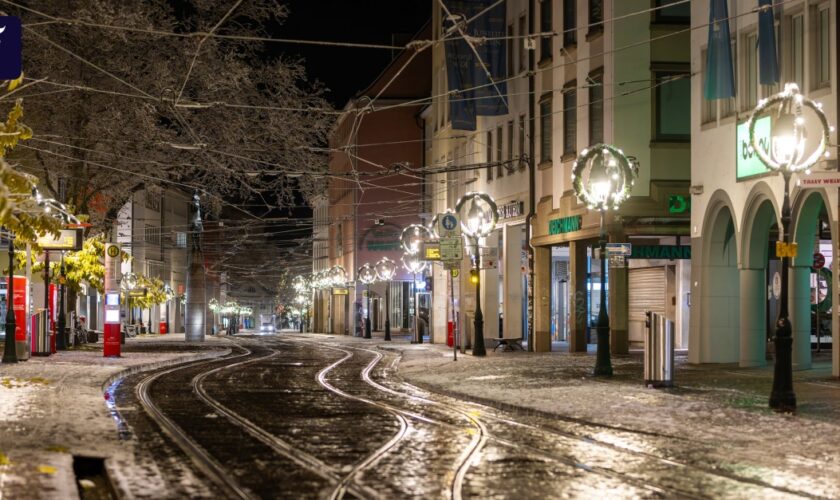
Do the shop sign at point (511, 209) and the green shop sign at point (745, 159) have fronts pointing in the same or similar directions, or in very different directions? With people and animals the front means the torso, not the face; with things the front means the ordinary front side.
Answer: same or similar directions

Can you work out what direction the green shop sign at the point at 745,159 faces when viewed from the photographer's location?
facing the viewer and to the left of the viewer

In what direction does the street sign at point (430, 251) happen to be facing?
toward the camera

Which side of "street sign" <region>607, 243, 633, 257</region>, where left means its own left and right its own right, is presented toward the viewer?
front

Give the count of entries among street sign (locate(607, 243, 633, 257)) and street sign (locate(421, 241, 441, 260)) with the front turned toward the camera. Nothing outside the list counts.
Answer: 2

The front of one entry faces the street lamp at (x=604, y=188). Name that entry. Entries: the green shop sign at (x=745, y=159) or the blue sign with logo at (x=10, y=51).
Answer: the green shop sign

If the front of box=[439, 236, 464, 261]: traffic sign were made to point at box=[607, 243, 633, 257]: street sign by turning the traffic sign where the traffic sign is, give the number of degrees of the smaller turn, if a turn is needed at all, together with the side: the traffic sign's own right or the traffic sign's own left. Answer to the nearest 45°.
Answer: approximately 45° to the traffic sign's own left

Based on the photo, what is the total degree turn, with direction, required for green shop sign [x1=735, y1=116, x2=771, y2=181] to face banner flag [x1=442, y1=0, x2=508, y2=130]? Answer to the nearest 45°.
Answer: approximately 90° to its right

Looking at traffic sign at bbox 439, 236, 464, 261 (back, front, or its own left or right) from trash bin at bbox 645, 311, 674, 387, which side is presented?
front

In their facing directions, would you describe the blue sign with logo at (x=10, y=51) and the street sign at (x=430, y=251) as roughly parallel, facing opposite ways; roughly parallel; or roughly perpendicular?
roughly parallel

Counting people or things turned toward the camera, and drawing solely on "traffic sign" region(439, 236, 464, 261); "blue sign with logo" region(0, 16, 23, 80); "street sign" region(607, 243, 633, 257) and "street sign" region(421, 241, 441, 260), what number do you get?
4

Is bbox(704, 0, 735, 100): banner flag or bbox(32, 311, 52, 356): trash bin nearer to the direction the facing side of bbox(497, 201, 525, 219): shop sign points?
the trash bin

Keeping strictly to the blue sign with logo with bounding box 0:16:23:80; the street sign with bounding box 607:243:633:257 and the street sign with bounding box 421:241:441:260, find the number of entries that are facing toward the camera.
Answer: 3

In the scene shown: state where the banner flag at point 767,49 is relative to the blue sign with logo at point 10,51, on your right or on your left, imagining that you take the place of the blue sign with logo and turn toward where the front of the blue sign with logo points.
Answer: on your left

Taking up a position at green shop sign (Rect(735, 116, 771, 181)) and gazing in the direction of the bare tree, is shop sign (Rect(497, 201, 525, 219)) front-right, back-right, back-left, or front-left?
front-right
